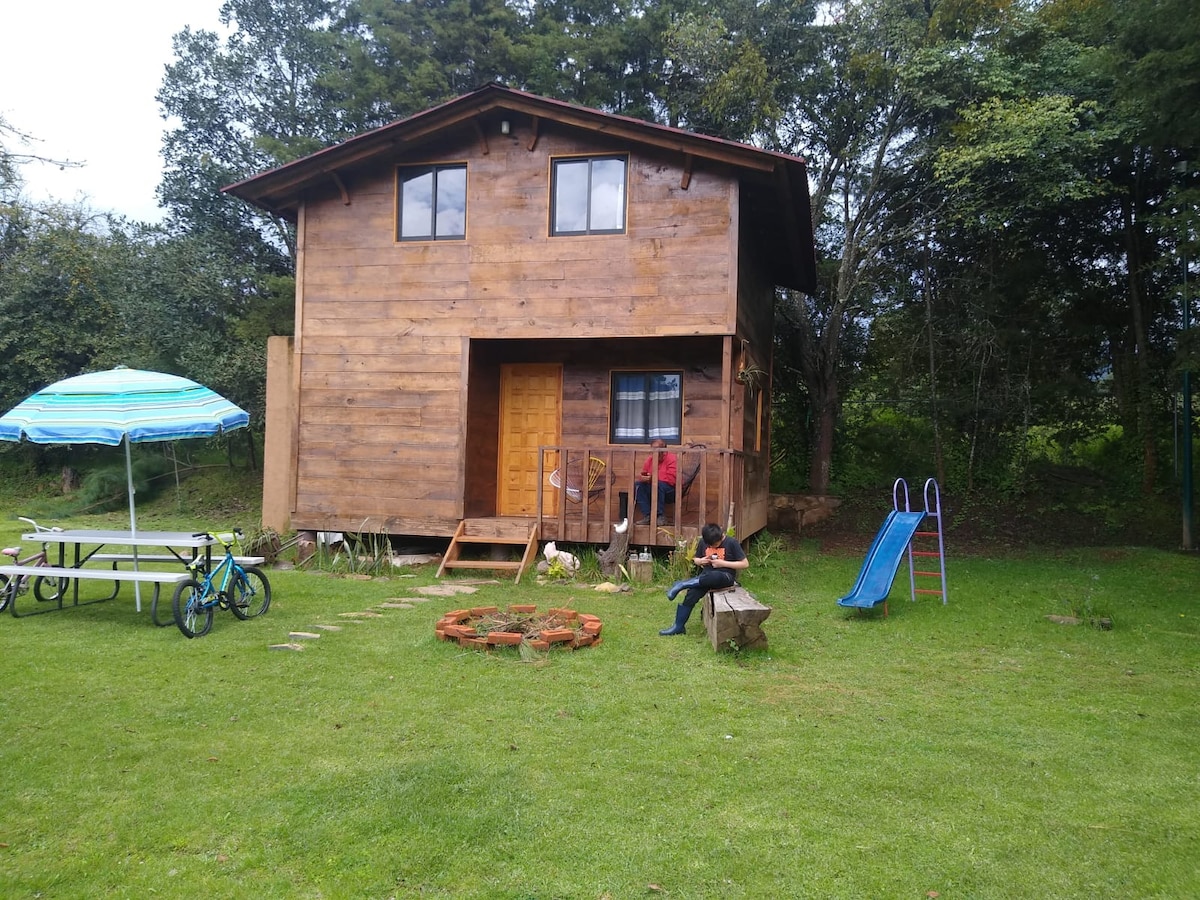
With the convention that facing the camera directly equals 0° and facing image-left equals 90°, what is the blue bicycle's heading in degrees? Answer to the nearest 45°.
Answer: approximately 225°

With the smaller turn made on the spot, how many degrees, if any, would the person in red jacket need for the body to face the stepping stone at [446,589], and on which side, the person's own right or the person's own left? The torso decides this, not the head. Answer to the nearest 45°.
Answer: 0° — they already face it

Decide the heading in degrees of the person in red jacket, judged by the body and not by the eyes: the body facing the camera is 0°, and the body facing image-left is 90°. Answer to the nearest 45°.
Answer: approximately 45°

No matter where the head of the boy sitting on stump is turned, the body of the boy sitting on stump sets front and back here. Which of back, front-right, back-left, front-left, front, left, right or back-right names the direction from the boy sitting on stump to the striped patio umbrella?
front-right

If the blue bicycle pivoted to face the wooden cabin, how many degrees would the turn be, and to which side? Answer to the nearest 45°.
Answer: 0° — it already faces it

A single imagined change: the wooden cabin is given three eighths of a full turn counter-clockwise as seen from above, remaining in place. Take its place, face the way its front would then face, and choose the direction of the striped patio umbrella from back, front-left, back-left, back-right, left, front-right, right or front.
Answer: back

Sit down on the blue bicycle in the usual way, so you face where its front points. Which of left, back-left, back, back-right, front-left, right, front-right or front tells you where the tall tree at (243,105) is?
front-left

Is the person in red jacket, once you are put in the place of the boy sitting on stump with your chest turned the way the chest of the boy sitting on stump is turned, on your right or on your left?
on your right

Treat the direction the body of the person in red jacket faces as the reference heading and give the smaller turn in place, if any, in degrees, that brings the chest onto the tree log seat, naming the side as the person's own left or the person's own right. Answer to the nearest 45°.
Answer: approximately 45° to the person's own left

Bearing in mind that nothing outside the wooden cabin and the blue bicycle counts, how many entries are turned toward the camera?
1

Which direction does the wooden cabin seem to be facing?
toward the camera

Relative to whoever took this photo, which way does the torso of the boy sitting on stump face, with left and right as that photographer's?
facing the viewer and to the left of the viewer

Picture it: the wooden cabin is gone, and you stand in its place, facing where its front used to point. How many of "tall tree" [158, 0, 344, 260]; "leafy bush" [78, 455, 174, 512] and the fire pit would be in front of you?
1

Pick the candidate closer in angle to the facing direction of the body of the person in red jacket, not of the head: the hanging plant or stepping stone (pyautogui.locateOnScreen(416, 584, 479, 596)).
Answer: the stepping stone
